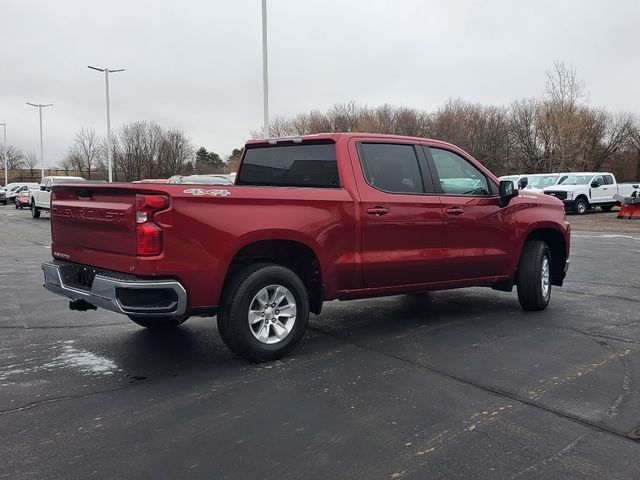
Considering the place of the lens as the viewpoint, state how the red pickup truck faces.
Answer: facing away from the viewer and to the right of the viewer

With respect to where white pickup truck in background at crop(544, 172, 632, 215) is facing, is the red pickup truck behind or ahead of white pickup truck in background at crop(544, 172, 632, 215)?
ahead

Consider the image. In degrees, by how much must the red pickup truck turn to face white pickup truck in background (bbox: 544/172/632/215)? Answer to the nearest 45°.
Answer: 0° — it already faces it

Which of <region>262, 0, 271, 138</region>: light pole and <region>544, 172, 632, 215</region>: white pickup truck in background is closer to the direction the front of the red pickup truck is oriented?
the white pickup truck in background

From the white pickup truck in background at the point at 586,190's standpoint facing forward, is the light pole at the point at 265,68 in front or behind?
in front

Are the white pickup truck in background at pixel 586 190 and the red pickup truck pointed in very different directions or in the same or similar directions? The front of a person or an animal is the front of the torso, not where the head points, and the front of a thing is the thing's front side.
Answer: very different directions

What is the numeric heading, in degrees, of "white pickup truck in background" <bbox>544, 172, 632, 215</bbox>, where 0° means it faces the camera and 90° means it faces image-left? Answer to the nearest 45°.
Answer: approximately 45°

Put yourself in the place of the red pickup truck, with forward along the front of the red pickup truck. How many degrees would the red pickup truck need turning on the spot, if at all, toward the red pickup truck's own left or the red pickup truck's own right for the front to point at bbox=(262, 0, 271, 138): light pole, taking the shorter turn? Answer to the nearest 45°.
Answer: approximately 45° to the red pickup truck's own left
